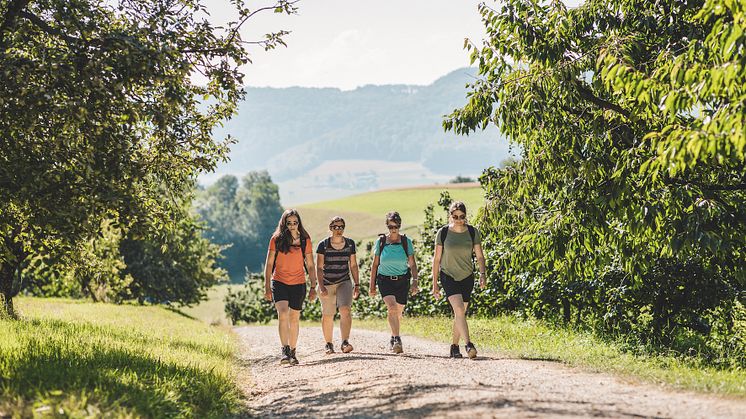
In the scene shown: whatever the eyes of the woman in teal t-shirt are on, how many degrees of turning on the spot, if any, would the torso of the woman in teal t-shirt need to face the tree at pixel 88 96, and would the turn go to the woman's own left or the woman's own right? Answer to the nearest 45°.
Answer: approximately 45° to the woman's own right

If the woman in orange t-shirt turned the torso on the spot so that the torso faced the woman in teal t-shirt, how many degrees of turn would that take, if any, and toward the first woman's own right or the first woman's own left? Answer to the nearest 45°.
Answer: approximately 90° to the first woman's own left

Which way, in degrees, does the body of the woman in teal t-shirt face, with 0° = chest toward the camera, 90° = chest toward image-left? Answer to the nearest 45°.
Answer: approximately 0°

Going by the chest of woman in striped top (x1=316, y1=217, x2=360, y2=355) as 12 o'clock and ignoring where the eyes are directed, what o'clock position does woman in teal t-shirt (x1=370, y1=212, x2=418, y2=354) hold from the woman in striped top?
The woman in teal t-shirt is roughly at 9 o'clock from the woman in striped top.

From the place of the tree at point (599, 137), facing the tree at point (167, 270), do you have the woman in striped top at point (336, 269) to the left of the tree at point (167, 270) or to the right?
left

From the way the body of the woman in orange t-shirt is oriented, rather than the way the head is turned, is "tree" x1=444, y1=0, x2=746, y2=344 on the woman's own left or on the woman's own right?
on the woman's own left

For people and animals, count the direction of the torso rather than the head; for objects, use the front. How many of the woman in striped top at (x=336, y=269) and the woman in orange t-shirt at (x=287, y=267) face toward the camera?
2

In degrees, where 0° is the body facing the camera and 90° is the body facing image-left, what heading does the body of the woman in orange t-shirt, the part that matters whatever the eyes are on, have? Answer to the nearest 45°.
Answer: approximately 0°

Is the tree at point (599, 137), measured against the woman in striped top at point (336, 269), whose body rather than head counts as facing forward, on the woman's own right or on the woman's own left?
on the woman's own left

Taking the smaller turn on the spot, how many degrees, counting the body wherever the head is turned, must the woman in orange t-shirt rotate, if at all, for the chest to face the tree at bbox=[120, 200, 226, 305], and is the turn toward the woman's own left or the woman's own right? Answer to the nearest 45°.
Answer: approximately 180°

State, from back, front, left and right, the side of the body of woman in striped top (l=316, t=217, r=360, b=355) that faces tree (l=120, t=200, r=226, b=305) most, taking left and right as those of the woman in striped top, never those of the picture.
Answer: back
